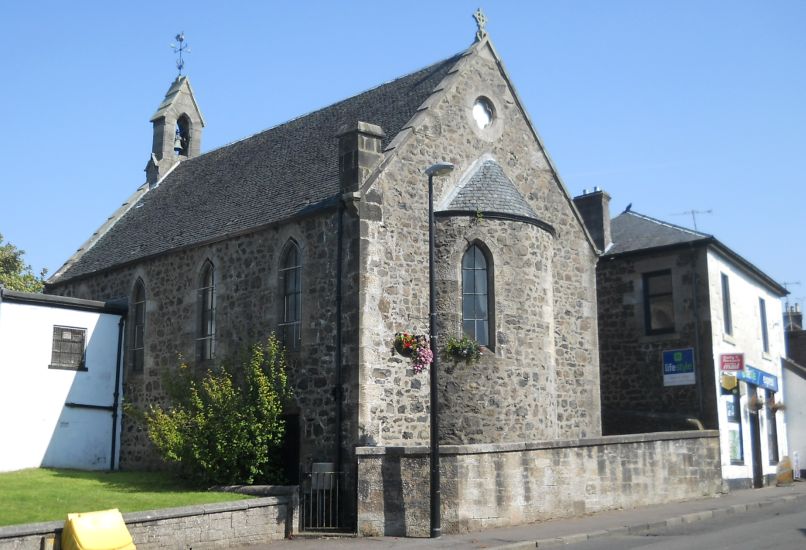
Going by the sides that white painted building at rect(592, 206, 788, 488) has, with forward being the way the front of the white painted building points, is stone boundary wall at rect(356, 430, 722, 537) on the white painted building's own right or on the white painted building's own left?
on the white painted building's own right

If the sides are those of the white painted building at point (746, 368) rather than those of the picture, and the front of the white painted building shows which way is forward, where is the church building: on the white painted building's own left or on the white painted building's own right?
on the white painted building's own right

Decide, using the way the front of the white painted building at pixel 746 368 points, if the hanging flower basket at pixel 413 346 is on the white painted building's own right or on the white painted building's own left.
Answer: on the white painted building's own right

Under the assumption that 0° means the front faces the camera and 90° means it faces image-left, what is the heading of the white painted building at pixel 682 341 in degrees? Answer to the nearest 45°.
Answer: approximately 315°
